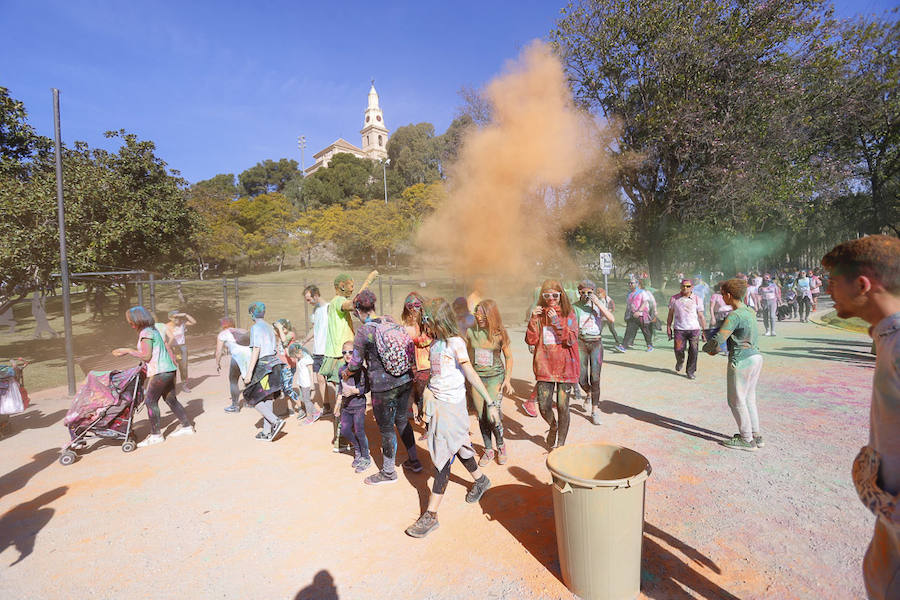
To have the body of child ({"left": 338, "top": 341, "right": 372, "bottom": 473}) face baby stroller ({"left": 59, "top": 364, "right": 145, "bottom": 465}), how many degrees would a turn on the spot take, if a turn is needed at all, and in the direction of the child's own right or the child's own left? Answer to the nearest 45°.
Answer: approximately 90° to the child's own right

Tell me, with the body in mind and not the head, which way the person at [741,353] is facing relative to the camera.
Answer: to the viewer's left

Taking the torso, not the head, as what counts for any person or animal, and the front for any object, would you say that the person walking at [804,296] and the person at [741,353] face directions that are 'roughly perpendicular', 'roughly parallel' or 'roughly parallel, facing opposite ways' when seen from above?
roughly perpendicular

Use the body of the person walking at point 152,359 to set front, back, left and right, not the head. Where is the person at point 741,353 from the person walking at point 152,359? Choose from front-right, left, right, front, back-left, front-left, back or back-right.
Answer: back-left

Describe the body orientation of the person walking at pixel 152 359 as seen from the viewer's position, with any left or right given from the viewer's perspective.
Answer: facing to the left of the viewer

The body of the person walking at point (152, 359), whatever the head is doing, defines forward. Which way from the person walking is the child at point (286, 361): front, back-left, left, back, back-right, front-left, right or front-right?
back

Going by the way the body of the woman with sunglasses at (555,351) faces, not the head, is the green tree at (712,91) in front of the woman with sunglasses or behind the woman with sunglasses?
behind

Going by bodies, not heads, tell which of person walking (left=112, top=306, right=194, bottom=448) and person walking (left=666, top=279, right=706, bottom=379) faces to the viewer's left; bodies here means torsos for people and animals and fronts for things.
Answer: person walking (left=112, top=306, right=194, bottom=448)

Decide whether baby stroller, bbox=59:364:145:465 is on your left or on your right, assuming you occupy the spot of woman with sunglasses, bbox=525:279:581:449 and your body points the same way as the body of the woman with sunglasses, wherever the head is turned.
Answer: on your right

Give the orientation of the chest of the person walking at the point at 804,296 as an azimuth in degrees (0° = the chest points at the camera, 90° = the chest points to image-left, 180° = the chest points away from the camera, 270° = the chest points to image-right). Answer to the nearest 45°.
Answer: approximately 0°
